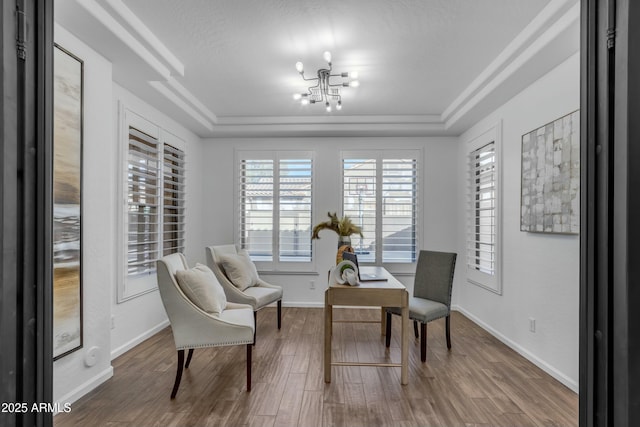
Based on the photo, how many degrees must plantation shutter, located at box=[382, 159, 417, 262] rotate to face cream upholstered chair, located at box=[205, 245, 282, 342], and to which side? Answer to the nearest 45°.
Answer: approximately 45° to its right

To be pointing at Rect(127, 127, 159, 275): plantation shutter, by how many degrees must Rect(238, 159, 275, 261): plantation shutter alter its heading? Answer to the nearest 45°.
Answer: approximately 45° to its right

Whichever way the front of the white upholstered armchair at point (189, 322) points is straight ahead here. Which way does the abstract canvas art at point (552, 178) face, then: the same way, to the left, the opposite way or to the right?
the opposite way

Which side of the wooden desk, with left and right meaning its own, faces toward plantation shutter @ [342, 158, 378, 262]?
left

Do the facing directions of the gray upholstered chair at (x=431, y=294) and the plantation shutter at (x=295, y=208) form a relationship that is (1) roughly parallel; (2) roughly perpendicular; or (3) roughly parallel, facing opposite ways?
roughly perpendicular

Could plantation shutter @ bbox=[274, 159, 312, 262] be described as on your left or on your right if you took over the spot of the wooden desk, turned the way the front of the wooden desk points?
on your left

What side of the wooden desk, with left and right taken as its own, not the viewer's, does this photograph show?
right

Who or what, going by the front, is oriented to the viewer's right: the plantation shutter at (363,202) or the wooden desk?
the wooden desk

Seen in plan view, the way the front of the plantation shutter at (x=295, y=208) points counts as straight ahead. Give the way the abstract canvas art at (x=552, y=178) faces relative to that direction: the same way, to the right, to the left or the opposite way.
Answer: to the right

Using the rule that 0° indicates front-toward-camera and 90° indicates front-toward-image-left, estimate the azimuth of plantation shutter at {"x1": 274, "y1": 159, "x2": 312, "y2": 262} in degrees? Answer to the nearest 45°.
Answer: approximately 0°

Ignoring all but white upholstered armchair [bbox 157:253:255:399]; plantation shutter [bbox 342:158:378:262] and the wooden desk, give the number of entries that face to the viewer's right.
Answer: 2
